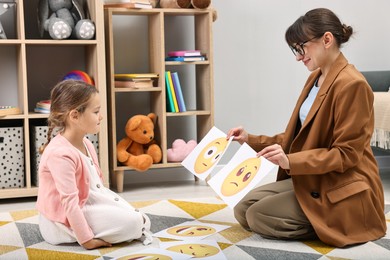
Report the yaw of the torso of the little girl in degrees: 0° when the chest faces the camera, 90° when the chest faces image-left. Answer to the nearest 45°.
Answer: approximately 270°

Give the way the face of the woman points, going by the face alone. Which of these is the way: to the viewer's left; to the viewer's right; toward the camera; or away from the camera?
to the viewer's left

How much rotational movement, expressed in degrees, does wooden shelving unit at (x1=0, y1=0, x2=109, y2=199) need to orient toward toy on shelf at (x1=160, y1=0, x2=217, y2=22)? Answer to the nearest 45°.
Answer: approximately 90° to its left

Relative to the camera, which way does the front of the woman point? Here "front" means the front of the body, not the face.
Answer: to the viewer's left

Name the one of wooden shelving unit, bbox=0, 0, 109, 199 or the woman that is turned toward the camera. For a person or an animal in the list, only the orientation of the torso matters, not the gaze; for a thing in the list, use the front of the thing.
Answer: the wooden shelving unit

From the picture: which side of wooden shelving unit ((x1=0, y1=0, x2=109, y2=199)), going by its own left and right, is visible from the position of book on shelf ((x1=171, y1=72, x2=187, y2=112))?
left

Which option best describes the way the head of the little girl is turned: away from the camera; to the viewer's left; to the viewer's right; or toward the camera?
to the viewer's right

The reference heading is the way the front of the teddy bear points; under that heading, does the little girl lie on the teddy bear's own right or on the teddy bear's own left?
on the teddy bear's own right

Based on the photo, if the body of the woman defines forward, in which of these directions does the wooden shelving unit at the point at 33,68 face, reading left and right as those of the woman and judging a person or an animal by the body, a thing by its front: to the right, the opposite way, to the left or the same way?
to the left

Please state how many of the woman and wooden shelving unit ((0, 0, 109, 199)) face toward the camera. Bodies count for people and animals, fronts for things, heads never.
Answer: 1

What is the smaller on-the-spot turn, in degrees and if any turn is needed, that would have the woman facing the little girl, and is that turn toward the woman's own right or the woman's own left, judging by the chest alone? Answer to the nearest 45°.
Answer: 0° — they already face them

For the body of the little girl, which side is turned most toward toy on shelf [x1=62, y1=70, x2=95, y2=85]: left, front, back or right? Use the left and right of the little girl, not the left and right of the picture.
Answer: left

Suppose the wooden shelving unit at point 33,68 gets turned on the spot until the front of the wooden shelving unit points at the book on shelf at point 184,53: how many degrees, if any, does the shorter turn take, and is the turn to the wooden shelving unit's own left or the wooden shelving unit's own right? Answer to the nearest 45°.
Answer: approximately 90° to the wooden shelving unit's own left

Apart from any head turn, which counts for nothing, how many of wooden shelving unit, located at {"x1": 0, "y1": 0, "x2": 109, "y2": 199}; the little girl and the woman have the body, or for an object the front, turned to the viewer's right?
1

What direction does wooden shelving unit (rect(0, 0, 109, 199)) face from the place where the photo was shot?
facing the viewer
